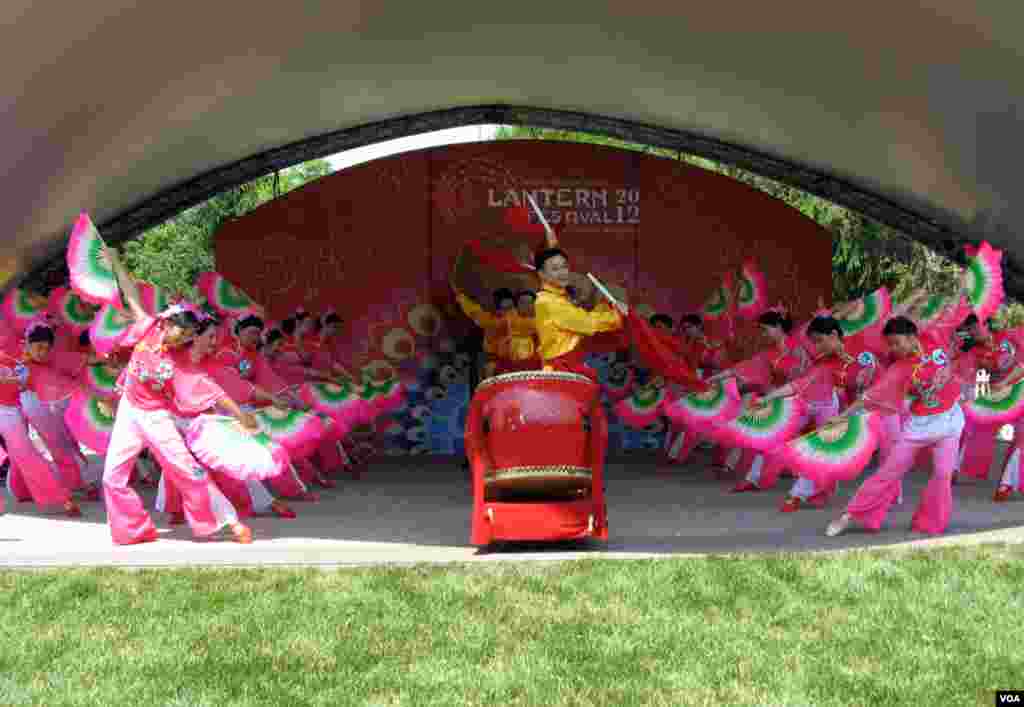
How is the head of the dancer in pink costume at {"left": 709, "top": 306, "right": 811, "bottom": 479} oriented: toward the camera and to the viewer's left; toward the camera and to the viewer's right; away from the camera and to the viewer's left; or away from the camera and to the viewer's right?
toward the camera and to the viewer's left

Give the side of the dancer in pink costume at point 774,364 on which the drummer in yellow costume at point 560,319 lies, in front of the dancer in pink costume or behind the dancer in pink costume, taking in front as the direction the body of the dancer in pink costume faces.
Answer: in front

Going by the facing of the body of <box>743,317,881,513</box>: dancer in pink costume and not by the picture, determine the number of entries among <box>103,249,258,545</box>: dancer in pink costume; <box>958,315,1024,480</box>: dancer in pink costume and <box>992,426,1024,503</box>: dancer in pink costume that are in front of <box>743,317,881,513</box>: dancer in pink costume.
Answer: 1

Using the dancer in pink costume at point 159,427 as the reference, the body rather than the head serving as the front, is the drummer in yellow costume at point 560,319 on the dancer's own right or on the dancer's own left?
on the dancer's own left

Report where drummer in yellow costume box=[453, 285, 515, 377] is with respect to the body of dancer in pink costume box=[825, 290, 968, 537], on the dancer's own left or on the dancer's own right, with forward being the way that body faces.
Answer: on the dancer's own right

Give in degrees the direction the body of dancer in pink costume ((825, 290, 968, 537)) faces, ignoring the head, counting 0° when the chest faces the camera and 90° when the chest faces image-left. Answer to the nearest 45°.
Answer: approximately 0°

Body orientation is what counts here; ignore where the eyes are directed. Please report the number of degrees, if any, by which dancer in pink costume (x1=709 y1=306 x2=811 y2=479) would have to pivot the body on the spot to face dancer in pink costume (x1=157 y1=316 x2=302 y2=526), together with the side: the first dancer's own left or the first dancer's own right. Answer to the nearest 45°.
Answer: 0° — they already face them

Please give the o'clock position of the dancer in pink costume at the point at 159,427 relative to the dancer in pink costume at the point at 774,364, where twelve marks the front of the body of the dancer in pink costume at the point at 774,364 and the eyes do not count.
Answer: the dancer in pink costume at the point at 159,427 is roughly at 12 o'clock from the dancer in pink costume at the point at 774,364.

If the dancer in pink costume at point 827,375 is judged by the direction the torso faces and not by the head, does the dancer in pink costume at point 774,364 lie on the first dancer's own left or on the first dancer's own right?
on the first dancer's own right

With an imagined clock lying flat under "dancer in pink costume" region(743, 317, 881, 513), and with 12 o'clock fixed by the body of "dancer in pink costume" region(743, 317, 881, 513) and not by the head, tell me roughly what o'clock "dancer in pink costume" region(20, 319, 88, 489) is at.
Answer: "dancer in pink costume" region(20, 319, 88, 489) is roughly at 1 o'clock from "dancer in pink costume" region(743, 317, 881, 513).

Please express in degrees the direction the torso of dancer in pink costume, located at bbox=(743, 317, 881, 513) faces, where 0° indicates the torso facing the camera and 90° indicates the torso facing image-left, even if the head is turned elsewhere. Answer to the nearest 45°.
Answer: approximately 45°

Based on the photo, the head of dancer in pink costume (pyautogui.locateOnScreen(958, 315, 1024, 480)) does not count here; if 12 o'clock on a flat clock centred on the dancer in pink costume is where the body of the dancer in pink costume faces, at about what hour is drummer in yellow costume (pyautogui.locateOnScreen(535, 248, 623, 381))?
The drummer in yellow costume is roughly at 1 o'clock from the dancer in pink costume.

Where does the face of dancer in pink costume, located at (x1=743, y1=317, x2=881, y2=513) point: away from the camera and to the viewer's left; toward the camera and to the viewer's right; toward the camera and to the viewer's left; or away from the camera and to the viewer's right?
toward the camera and to the viewer's left

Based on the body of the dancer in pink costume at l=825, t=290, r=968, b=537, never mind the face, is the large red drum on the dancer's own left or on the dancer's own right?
on the dancer's own right

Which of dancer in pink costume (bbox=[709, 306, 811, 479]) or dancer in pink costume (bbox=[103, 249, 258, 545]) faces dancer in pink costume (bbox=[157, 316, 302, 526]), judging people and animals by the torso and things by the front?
dancer in pink costume (bbox=[709, 306, 811, 479])

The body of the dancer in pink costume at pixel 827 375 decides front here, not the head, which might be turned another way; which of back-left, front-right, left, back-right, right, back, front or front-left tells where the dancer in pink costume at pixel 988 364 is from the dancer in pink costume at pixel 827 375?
back
